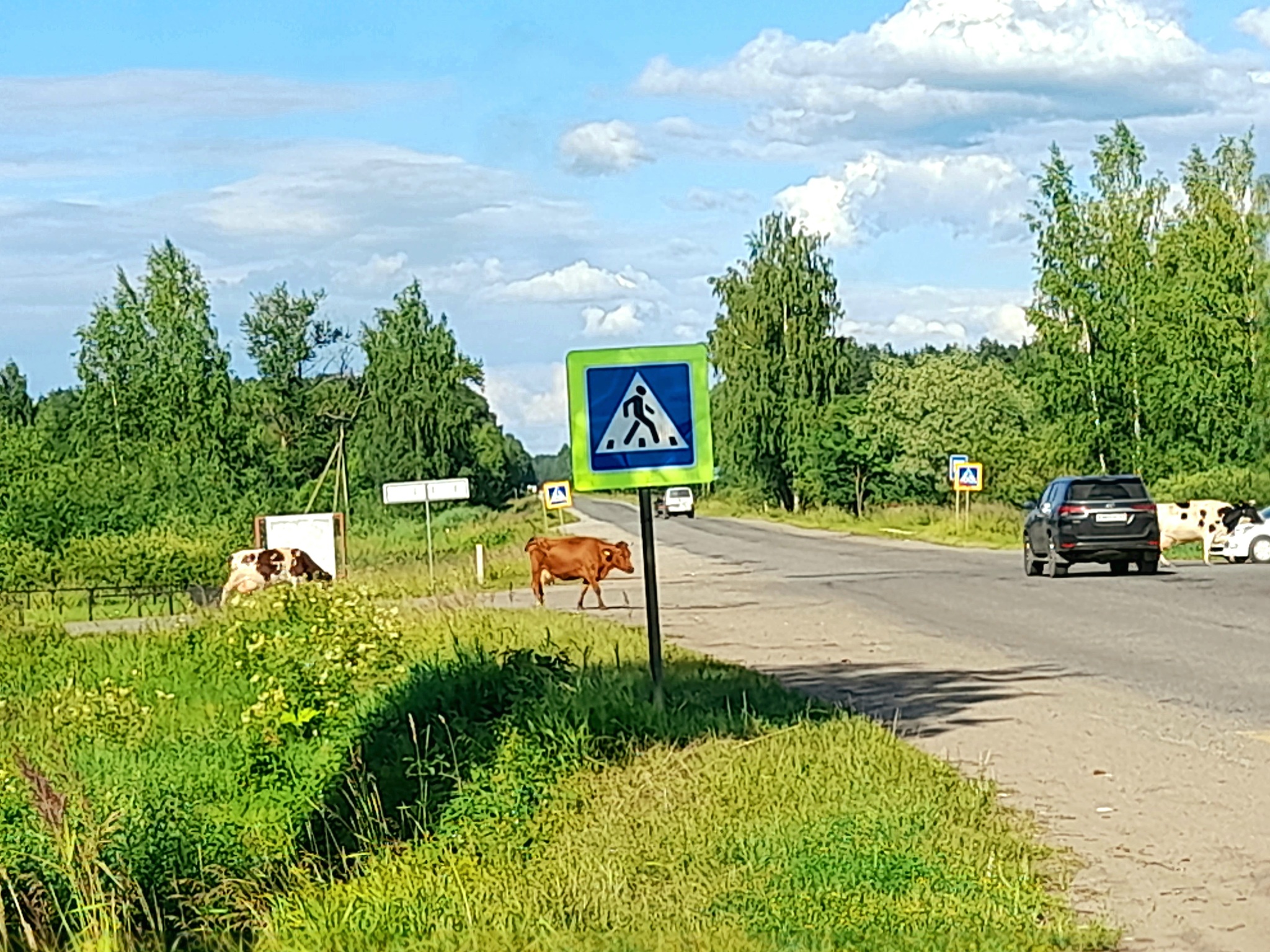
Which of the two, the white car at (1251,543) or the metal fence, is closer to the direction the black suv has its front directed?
the white car

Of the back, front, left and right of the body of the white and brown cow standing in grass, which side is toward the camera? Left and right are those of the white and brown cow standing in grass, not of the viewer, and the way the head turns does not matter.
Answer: right

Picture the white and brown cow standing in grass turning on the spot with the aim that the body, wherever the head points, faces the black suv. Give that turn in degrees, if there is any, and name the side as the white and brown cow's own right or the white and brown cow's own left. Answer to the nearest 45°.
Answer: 0° — it already faces it

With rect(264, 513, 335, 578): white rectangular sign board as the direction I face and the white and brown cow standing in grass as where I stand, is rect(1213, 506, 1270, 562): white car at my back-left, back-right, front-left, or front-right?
front-right

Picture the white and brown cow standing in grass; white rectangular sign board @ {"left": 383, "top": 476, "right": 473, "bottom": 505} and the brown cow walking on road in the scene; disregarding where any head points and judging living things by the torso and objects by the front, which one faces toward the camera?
the white rectangular sign board

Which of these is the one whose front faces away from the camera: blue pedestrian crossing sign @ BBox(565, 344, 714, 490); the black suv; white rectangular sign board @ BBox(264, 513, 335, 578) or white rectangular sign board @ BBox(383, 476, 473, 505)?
the black suv

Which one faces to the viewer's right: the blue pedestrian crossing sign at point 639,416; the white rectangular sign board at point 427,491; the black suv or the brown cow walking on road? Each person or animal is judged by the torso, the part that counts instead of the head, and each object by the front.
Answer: the brown cow walking on road

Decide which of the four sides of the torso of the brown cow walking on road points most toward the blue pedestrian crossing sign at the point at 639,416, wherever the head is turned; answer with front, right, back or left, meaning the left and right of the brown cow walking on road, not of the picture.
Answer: right

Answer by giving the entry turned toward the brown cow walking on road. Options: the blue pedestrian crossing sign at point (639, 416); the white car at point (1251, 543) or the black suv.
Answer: the white car

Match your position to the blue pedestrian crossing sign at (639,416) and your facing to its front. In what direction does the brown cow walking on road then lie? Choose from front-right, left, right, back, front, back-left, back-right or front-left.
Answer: back

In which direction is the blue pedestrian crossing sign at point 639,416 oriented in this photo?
toward the camera

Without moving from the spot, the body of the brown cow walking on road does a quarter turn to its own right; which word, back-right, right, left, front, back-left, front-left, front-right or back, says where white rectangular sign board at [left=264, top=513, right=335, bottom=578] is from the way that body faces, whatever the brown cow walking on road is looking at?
back-right

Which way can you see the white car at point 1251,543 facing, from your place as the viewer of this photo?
facing the viewer and to the left of the viewer

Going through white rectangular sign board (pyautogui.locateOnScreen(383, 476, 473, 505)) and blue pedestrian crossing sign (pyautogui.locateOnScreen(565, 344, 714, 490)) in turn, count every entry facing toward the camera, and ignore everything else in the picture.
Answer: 2

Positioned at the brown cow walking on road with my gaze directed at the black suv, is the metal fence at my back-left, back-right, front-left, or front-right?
back-left

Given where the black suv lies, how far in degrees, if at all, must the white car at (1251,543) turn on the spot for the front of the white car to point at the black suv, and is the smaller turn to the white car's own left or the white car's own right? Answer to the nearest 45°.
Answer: approximately 45° to the white car's own left

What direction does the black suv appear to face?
away from the camera

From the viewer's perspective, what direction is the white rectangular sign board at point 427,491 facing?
toward the camera

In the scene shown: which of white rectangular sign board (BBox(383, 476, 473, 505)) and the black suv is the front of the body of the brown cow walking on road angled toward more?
the black suv

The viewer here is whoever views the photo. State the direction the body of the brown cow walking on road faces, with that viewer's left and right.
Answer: facing to the right of the viewer
